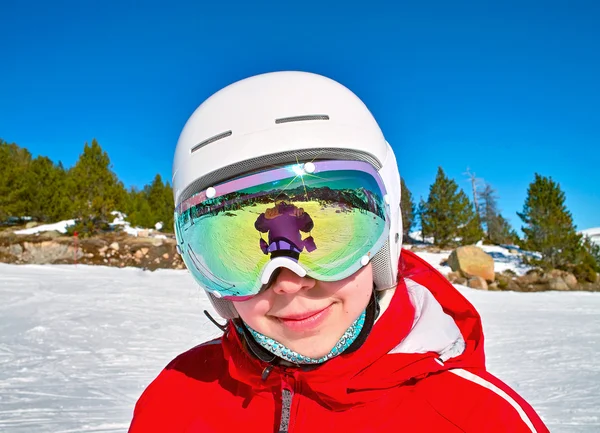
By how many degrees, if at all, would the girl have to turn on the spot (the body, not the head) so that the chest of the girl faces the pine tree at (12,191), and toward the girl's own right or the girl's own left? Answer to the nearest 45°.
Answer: approximately 135° to the girl's own right

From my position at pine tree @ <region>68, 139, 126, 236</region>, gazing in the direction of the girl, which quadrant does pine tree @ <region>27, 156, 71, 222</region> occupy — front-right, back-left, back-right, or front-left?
back-right

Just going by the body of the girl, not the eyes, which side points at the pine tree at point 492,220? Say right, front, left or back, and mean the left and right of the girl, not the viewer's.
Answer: back

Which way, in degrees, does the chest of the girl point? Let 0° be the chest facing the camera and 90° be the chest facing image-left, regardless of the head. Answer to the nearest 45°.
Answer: approximately 0°

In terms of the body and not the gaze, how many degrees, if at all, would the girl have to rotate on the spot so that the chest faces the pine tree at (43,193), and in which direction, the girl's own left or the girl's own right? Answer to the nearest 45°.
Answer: approximately 135° to the girl's own right

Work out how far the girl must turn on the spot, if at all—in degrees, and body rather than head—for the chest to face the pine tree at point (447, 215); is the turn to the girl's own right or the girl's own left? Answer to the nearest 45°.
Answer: approximately 180°
